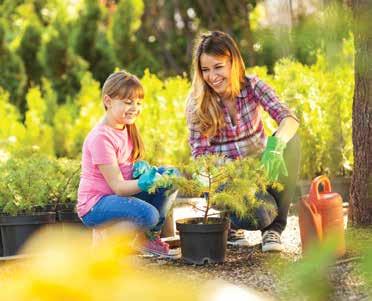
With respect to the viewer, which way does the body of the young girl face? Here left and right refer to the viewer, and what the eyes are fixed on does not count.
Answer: facing the viewer and to the right of the viewer

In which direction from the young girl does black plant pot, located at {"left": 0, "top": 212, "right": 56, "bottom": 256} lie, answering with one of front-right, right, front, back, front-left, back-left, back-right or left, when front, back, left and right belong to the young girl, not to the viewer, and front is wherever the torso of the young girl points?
back

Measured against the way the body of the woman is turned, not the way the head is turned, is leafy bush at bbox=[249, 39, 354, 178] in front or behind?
behind

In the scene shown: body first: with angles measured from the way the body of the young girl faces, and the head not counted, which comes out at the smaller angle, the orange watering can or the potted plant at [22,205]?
the orange watering can

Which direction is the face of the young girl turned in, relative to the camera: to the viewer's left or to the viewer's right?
to the viewer's right

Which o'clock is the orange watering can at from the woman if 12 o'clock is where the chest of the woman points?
The orange watering can is roughly at 9 o'clock from the woman.

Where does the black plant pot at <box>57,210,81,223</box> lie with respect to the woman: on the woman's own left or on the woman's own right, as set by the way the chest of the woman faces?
on the woman's own right

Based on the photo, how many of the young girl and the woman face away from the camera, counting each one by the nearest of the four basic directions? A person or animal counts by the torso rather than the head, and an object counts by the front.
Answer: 0

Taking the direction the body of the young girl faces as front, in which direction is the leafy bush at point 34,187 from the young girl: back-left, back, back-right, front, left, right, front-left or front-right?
back

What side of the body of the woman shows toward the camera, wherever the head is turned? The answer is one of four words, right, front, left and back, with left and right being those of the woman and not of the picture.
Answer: front

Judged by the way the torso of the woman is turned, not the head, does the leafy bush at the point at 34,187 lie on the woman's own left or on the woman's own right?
on the woman's own right

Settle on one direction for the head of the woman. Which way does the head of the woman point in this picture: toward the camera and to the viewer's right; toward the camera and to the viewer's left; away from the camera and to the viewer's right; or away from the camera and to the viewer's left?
toward the camera and to the viewer's left
